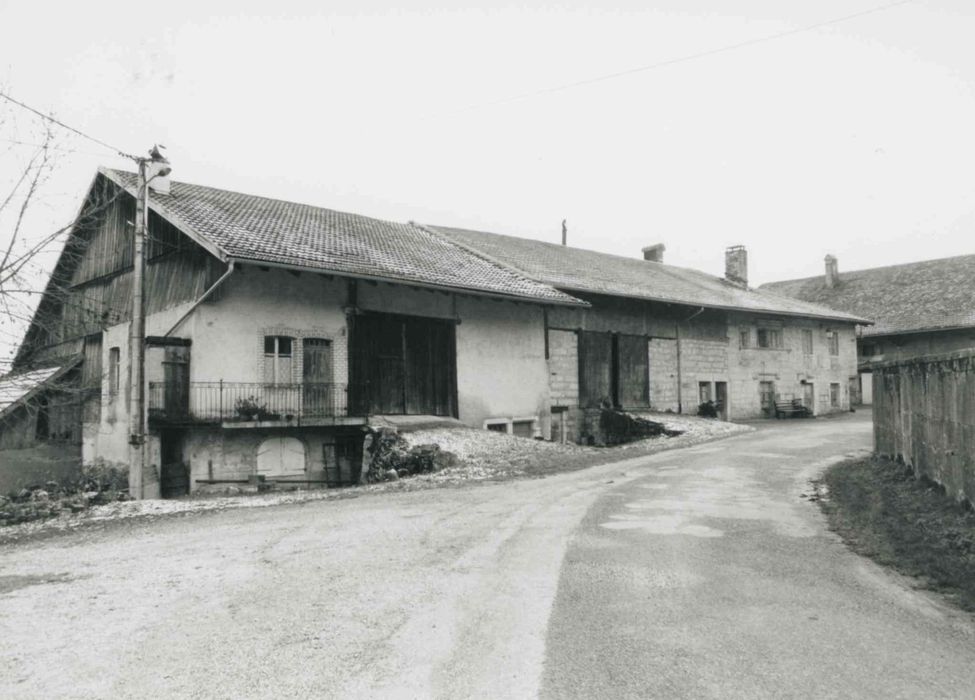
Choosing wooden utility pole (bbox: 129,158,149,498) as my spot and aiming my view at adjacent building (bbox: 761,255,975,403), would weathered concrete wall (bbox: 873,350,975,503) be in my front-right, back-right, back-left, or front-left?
front-right

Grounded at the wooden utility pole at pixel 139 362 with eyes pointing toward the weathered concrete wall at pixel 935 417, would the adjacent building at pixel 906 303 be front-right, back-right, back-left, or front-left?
front-left

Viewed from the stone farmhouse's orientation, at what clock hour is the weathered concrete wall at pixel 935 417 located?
The weathered concrete wall is roughly at 12 o'clock from the stone farmhouse.

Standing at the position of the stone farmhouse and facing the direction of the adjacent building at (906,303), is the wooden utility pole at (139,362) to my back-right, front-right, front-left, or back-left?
back-right

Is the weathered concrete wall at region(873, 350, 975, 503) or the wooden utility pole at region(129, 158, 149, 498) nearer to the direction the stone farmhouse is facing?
the weathered concrete wall

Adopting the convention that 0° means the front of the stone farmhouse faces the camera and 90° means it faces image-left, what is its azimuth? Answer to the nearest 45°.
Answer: approximately 315°

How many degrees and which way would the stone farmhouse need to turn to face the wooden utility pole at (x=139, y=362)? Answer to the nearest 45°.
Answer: approximately 90° to its right

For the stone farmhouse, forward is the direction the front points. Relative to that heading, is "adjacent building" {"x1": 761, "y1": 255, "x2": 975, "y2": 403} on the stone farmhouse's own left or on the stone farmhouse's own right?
on the stone farmhouse's own left

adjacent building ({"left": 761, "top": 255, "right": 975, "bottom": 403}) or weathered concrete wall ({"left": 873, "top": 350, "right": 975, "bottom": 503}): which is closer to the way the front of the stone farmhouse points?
the weathered concrete wall
